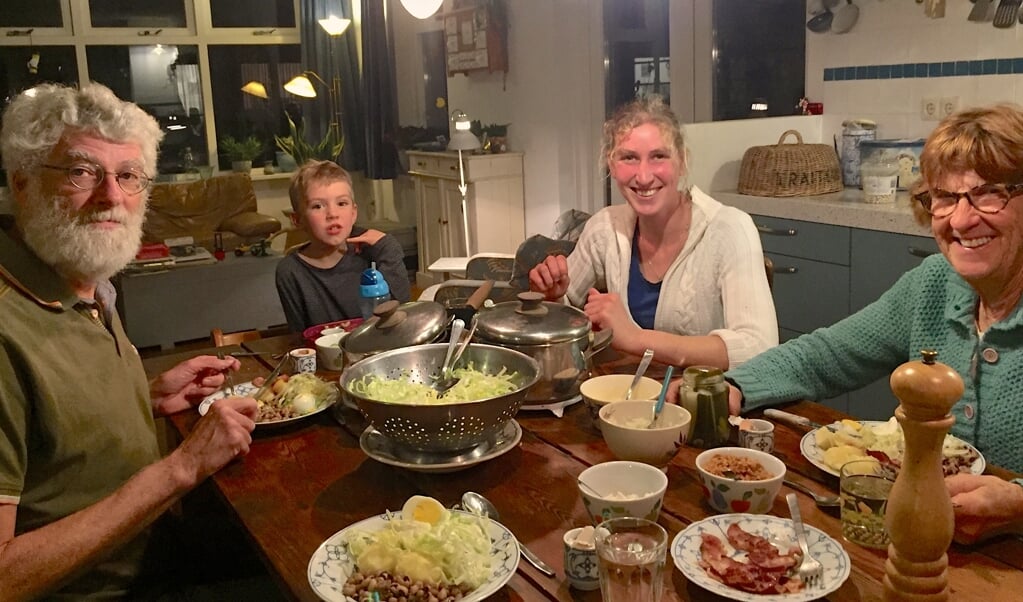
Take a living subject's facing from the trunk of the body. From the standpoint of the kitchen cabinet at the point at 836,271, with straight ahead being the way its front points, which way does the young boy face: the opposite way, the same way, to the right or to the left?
to the left

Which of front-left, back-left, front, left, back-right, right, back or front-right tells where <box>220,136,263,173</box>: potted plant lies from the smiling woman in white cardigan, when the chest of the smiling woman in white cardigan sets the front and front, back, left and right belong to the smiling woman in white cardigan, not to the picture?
right

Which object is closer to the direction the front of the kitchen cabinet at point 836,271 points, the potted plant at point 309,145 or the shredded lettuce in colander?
the shredded lettuce in colander

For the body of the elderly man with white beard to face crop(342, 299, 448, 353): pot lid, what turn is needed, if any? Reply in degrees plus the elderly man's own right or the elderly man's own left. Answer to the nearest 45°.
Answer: approximately 45° to the elderly man's own left
